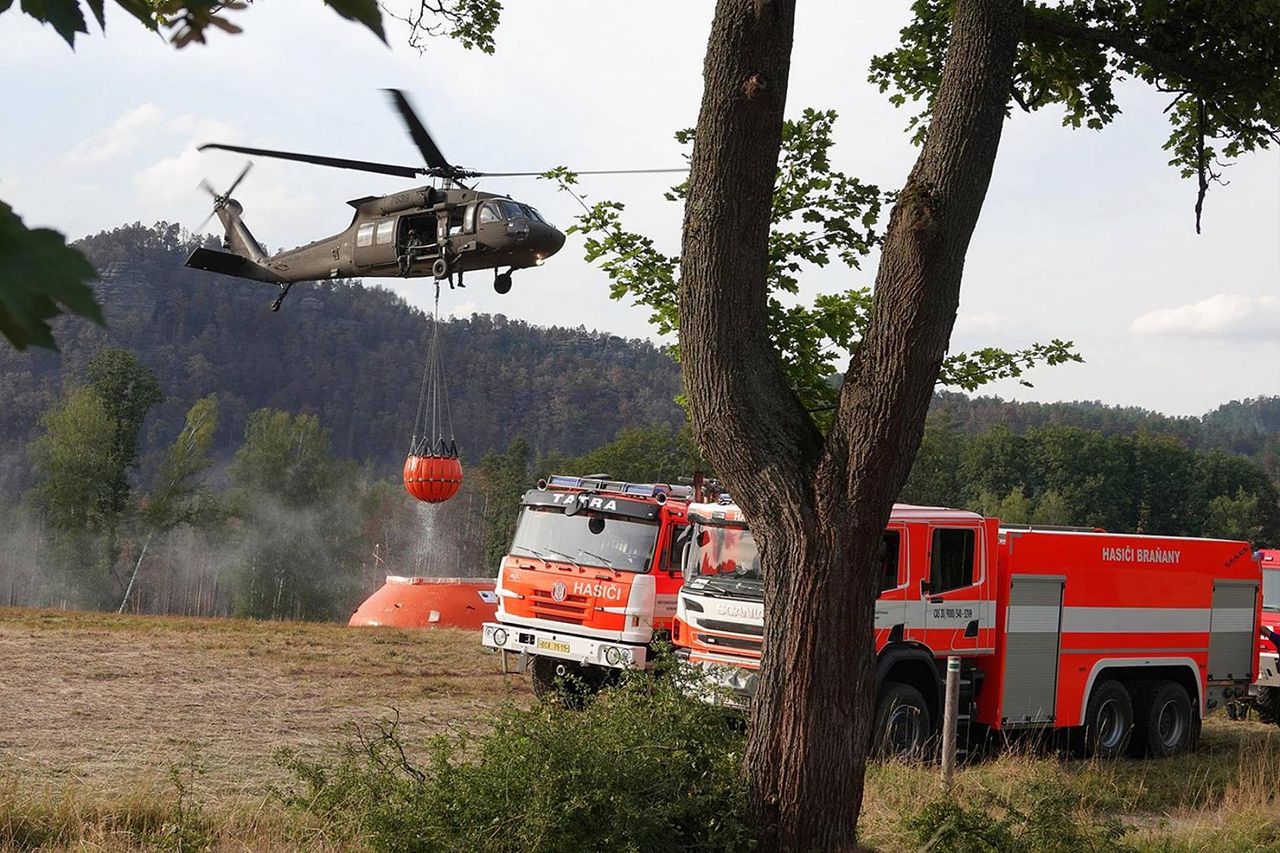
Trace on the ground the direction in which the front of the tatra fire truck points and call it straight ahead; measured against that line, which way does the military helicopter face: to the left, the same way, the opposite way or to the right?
to the left

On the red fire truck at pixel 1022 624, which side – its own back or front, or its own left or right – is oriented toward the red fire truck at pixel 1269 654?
back

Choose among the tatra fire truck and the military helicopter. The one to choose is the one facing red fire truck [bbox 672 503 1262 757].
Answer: the military helicopter

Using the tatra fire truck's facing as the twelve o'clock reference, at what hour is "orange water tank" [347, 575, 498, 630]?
The orange water tank is roughly at 4 o'clock from the tatra fire truck.

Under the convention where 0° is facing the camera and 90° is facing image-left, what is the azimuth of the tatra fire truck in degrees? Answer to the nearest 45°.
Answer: approximately 45°

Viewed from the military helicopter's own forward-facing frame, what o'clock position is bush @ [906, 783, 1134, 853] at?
The bush is roughly at 1 o'clock from the military helicopter.

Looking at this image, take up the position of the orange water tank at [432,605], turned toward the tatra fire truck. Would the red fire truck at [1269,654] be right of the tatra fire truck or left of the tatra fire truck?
left

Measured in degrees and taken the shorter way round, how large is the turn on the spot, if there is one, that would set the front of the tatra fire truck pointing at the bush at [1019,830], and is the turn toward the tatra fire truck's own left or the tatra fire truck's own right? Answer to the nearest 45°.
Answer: approximately 45° to the tatra fire truck's own left
